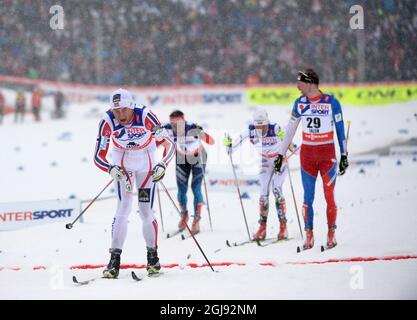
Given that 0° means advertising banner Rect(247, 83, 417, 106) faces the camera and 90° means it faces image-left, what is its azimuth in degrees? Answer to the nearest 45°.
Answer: approximately 0°

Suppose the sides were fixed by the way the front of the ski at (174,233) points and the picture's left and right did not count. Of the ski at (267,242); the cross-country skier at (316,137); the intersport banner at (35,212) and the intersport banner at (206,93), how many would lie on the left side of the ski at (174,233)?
2

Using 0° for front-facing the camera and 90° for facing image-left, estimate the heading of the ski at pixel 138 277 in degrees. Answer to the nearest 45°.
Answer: approximately 45°

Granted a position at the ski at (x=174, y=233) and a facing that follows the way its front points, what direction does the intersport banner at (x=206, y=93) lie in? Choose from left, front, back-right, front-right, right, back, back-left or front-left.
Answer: back-right

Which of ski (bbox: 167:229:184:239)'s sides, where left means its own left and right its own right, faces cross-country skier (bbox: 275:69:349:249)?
left

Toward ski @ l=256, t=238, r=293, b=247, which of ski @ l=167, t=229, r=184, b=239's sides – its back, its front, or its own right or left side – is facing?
left
